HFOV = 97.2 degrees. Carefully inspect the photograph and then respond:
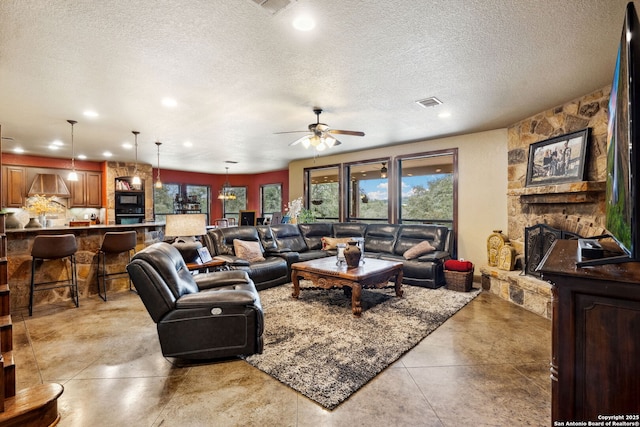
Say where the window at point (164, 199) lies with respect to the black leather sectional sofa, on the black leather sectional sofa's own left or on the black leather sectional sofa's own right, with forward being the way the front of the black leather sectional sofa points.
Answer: on the black leather sectional sofa's own right

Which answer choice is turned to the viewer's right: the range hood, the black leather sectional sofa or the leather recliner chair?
the leather recliner chair

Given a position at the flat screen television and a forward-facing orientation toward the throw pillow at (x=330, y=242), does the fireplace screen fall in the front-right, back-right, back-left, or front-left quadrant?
front-right

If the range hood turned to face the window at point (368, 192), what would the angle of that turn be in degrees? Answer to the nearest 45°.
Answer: approximately 45° to its left

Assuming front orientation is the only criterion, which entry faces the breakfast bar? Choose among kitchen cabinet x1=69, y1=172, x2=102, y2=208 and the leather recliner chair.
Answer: the kitchen cabinet

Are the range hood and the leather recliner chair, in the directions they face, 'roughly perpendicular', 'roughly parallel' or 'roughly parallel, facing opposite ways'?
roughly perpendicular

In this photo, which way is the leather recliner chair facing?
to the viewer's right

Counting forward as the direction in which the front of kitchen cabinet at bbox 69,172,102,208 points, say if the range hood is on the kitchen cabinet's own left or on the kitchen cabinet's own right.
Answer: on the kitchen cabinet's own right

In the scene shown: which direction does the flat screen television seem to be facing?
to the viewer's left

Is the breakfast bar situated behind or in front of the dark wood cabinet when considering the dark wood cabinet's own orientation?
in front

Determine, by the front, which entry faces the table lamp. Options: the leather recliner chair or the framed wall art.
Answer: the framed wall art

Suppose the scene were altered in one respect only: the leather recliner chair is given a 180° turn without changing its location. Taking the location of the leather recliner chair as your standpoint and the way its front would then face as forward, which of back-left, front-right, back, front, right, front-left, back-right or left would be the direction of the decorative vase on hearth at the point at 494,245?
back

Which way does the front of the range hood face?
toward the camera

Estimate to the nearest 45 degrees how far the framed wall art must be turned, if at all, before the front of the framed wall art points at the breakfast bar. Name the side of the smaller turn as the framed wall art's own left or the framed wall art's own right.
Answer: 0° — it already faces it

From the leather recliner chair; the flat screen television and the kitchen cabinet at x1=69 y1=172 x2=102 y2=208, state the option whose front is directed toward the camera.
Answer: the kitchen cabinet

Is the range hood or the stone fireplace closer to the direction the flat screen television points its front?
the range hood

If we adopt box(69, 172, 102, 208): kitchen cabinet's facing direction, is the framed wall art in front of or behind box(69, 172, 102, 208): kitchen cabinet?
in front

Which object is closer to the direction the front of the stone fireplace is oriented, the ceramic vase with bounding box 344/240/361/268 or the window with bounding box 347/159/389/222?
the ceramic vase

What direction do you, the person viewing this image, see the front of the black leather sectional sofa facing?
facing the viewer

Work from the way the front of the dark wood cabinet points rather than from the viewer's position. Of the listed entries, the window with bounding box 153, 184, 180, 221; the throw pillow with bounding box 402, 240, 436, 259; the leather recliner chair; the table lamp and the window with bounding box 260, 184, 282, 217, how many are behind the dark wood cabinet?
0
